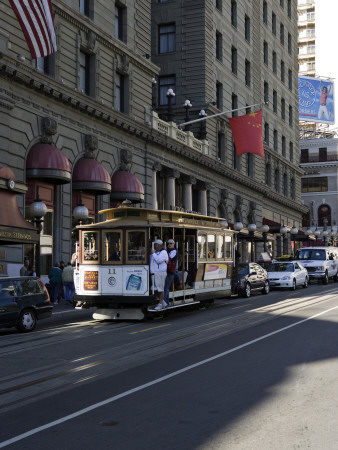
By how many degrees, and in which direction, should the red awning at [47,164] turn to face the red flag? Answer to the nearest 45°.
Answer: approximately 90° to its left

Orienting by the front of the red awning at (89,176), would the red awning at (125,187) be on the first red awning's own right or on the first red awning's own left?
on the first red awning's own left

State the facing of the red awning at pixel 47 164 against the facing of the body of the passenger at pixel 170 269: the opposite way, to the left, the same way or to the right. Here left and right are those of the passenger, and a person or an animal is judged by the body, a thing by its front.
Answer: to the left

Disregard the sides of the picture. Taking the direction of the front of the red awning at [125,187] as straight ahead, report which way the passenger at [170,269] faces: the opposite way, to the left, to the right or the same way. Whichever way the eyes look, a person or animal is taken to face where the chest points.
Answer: to the right

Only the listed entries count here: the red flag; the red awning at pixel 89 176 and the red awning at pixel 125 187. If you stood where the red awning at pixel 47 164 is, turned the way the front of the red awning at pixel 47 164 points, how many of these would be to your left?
3

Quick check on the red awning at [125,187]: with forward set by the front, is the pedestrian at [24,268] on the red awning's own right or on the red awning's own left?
on the red awning's own right
